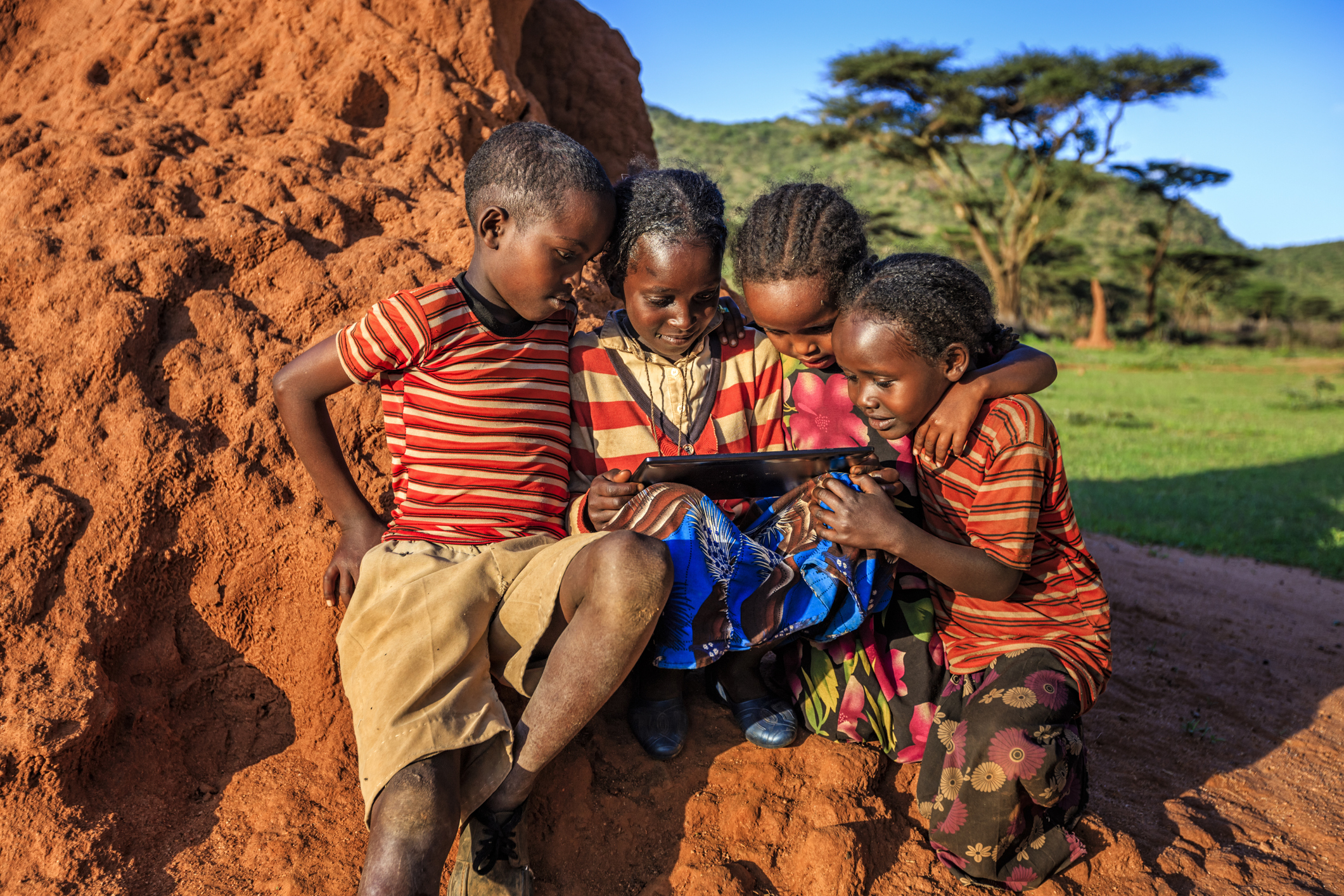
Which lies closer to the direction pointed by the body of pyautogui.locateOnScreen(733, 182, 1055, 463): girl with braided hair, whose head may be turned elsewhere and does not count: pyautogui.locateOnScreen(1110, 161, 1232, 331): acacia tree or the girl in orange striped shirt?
the girl in orange striped shirt

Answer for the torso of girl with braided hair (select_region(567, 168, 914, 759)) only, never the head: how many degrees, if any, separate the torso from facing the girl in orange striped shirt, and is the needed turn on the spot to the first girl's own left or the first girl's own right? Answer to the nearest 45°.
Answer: approximately 90° to the first girl's own left

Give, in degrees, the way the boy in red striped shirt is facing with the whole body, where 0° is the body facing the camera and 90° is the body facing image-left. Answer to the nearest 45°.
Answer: approximately 315°

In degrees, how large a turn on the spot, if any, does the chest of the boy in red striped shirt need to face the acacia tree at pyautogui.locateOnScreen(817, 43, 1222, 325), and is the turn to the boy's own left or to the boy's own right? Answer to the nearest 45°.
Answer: approximately 90° to the boy's own left

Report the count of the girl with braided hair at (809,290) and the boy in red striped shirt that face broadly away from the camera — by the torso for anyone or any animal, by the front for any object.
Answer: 0

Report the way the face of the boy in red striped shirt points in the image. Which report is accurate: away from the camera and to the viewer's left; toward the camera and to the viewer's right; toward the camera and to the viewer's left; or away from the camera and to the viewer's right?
toward the camera and to the viewer's right

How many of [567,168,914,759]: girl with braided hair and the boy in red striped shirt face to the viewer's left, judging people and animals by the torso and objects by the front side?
0

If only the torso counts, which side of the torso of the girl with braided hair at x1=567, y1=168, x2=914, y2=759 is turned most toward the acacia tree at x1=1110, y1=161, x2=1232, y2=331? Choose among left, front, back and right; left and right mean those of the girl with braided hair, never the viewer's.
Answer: back

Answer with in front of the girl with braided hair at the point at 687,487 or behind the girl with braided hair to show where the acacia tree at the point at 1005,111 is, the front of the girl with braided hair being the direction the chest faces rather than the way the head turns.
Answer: behind

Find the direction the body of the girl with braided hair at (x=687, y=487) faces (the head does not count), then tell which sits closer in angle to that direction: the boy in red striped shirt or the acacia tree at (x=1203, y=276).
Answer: the boy in red striped shirt

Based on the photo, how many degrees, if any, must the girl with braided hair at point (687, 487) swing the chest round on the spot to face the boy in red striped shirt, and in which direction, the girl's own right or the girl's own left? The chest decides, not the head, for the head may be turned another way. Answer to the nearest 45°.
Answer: approximately 45° to the girl's own right
